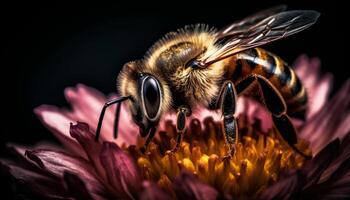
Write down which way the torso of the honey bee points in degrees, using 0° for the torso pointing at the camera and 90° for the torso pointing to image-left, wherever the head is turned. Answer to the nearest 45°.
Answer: approximately 90°
